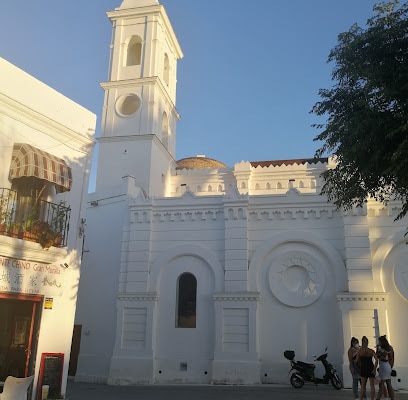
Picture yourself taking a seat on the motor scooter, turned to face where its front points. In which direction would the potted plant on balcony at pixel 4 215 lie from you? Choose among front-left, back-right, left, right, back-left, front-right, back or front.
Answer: back-right

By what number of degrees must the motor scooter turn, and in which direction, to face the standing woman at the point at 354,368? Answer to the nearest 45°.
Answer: approximately 45° to its right

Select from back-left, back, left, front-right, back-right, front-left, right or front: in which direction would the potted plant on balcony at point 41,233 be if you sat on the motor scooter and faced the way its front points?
back-right

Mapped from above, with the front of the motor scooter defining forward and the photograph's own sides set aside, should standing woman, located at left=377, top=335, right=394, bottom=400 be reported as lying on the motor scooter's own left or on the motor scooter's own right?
on the motor scooter's own right

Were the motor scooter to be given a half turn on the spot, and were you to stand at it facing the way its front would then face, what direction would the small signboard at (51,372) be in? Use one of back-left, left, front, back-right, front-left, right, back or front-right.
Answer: front-left

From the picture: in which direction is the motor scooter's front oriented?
to the viewer's right
